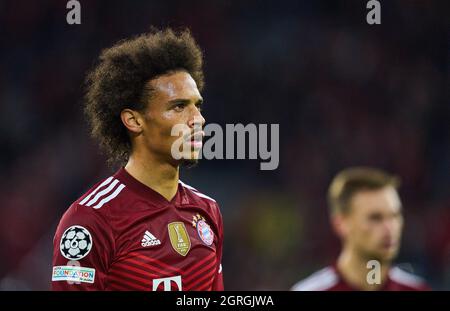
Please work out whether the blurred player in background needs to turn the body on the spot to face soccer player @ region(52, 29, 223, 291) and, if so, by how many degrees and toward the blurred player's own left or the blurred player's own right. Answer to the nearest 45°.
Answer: approximately 45° to the blurred player's own right

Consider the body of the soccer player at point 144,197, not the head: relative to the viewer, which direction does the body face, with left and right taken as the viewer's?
facing the viewer and to the right of the viewer

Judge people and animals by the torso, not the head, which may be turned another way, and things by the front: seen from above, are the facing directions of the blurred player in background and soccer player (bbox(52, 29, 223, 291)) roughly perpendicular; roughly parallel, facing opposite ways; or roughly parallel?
roughly parallel

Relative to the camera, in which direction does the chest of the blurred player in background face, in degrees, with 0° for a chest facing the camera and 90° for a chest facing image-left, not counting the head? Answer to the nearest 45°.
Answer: approximately 315°

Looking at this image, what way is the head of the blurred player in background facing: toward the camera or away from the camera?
toward the camera

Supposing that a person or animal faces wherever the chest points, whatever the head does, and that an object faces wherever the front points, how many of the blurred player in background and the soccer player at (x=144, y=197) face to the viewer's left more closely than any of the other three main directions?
0

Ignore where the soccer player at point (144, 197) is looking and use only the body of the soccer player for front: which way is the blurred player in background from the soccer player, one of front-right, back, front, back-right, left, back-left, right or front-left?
left
